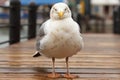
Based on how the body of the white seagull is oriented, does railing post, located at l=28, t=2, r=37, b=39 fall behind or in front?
behind

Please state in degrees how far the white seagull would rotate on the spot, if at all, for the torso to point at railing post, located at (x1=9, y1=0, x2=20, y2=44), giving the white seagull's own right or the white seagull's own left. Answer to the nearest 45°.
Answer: approximately 180°

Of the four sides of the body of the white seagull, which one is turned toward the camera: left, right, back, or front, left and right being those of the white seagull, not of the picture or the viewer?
front
